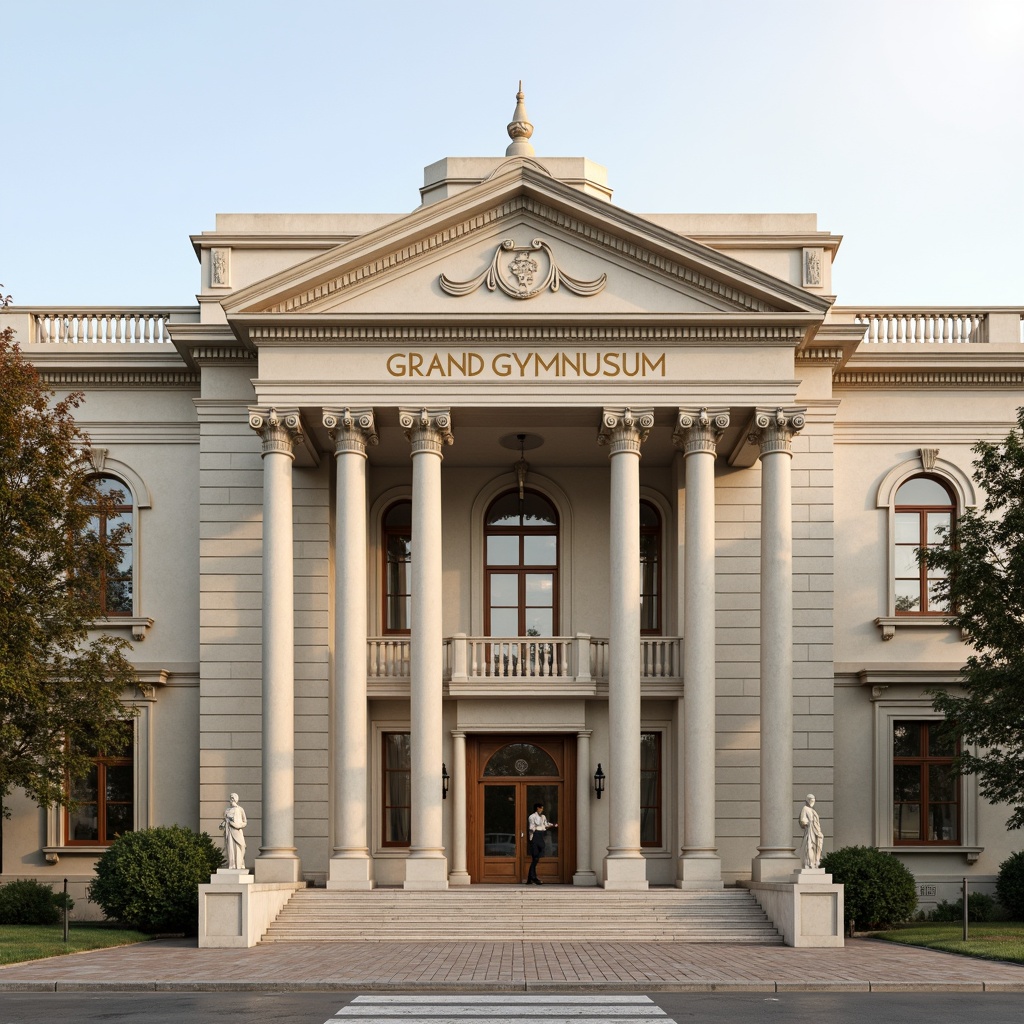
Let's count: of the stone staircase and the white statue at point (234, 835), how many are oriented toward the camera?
2

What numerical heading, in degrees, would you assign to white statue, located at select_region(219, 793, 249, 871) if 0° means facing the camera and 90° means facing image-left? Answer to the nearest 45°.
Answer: approximately 0°

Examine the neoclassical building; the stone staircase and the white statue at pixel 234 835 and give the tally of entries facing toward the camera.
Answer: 3

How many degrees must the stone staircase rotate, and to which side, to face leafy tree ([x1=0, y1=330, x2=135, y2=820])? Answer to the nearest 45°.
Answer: approximately 90° to its right

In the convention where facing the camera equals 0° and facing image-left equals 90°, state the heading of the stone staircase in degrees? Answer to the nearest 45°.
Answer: approximately 0°

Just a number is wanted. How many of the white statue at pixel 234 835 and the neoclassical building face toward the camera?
2

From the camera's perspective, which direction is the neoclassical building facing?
toward the camera

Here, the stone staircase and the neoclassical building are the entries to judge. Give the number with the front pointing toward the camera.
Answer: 2

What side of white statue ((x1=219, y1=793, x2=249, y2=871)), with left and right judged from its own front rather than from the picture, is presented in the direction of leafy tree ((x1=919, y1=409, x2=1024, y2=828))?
left
